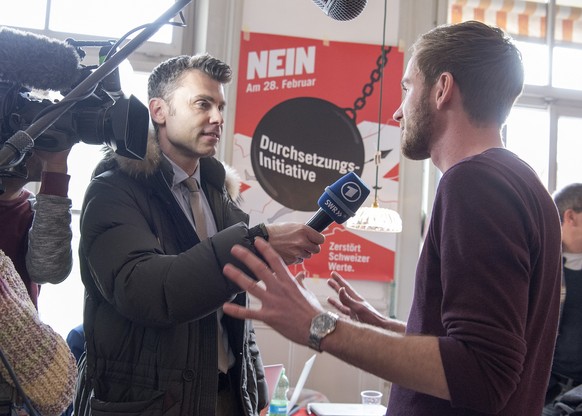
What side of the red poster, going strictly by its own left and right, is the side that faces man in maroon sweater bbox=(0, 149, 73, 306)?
front

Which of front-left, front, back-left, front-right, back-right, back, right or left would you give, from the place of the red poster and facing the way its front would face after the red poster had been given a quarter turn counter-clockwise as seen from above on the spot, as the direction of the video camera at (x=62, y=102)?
right

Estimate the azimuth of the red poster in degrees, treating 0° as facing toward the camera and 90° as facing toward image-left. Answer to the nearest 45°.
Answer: approximately 0°

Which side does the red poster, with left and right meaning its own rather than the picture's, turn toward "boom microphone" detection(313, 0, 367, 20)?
front

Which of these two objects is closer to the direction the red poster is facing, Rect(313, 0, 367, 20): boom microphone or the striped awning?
the boom microphone

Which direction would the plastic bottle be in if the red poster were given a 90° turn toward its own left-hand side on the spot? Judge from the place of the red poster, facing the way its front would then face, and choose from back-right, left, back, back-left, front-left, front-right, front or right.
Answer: right

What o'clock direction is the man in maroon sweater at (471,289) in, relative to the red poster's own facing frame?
The man in maroon sweater is roughly at 12 o'clock from the red poster.

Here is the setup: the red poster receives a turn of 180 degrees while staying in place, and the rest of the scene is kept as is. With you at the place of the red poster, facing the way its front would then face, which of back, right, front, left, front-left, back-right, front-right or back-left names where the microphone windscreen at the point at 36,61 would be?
back

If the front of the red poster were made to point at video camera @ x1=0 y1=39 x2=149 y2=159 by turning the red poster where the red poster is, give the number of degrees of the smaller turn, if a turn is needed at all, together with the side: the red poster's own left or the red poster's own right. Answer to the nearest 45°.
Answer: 0° — it already faces it

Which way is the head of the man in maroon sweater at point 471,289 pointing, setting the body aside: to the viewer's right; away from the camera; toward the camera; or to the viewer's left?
to the viewer's left
